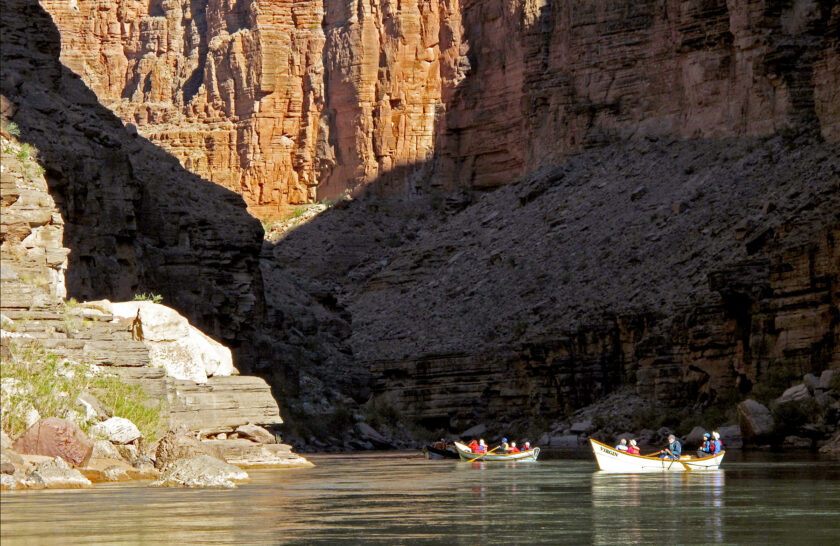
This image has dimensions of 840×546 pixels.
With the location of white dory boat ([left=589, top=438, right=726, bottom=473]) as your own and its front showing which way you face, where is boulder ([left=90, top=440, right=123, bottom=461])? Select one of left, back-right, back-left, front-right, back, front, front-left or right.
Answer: front-left

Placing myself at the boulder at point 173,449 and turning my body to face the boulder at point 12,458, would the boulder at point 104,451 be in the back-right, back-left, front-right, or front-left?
front-right

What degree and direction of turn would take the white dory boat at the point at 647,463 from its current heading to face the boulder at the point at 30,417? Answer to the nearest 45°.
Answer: approximately 45° to its left

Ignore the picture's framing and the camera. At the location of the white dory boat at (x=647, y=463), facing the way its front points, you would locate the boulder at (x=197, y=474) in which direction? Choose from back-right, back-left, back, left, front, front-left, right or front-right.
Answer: front-left

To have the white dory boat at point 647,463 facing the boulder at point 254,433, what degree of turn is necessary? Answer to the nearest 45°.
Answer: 0° — it already faces it

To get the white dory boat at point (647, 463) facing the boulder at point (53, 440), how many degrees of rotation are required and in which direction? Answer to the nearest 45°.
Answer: approximately 45° to its left

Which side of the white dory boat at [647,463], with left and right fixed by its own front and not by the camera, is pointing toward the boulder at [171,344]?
front

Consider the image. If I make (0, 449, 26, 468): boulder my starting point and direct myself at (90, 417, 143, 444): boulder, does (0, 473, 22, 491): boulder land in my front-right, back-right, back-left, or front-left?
back-right

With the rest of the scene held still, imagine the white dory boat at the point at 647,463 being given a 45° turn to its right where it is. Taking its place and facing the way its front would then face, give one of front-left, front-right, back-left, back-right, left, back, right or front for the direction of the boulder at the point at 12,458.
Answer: left

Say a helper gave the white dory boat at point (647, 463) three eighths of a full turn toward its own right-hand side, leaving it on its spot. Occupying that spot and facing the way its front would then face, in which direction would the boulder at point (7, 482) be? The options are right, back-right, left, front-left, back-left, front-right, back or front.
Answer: back

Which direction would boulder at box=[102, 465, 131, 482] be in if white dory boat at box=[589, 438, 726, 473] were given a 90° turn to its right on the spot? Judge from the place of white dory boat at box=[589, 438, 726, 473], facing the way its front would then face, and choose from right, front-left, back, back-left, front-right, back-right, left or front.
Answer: back-left

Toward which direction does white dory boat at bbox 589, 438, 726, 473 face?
to the viewer's left

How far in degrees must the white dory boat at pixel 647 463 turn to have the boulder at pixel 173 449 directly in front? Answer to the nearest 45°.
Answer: approximately 45° to its left
